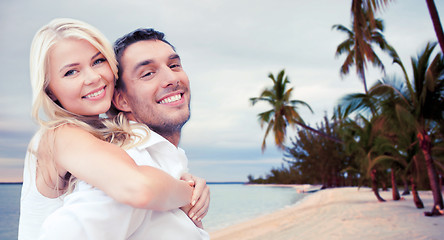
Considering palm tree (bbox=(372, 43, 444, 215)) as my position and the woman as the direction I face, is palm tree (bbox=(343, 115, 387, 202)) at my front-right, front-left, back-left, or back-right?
back-right

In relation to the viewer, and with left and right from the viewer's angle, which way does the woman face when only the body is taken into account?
facing to the right of the viewer
